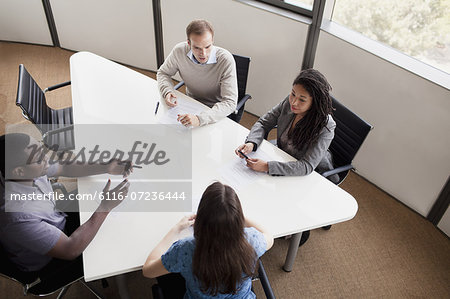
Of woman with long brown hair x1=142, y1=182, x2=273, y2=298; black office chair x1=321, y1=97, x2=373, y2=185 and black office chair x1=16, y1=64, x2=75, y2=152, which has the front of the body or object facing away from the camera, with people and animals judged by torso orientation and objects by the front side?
the woman with long brown hair

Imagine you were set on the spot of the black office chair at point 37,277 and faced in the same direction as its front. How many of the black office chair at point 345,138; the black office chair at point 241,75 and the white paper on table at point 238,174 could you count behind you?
0

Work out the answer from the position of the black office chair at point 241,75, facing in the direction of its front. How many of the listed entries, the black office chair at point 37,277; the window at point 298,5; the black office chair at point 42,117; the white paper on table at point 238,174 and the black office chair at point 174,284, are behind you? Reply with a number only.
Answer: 1

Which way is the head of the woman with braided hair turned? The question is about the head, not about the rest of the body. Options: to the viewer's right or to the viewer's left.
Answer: to the viewer's left

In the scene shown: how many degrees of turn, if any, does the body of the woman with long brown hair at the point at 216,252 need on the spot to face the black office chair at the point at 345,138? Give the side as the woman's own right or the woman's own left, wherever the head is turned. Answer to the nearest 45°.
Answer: approximately 45° to the woman's own right

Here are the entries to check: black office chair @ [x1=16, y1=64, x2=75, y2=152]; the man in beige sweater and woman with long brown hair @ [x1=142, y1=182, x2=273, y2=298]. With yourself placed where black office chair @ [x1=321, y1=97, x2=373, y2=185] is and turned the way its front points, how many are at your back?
0

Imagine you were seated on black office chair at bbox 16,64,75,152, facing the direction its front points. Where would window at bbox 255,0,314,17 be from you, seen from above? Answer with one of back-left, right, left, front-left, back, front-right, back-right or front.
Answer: front

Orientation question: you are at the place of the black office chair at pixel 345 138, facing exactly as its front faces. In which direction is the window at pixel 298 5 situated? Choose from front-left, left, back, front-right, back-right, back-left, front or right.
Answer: right

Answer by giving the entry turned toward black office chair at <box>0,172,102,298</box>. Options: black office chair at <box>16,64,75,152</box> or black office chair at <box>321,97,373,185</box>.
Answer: black office chair at <box>321,97,373,185</box>

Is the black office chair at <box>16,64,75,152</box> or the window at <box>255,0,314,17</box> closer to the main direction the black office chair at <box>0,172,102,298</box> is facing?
the window

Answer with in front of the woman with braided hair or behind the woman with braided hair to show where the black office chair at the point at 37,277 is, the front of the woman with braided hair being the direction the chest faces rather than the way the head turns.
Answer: in front

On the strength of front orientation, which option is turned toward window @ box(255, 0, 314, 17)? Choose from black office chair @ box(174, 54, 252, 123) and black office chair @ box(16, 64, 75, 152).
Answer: black office chair @ box(16, 64, 75, 152)

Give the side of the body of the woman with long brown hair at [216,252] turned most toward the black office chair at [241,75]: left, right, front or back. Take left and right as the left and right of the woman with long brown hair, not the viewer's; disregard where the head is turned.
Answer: front

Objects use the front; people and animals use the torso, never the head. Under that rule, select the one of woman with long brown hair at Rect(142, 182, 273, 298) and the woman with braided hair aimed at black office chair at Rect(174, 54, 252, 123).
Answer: the woman with long brown hair

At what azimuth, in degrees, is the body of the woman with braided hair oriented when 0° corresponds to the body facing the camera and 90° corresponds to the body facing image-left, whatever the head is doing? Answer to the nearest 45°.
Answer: approximately 45°

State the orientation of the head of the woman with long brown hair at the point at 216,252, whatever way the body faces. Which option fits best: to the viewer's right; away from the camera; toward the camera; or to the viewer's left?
away from the camera

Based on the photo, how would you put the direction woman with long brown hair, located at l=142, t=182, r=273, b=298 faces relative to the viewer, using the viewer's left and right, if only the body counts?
facing away from the viewer

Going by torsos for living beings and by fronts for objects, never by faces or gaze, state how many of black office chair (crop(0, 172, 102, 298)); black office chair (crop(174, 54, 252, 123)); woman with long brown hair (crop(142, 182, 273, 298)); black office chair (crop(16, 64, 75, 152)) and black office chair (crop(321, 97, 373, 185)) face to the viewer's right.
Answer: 2
